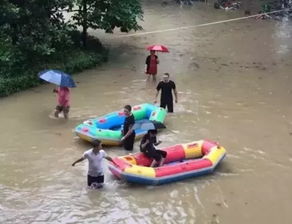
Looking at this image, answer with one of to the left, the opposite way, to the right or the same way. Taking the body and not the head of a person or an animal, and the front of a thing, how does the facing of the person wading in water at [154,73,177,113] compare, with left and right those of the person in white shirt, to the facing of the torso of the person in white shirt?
the same way

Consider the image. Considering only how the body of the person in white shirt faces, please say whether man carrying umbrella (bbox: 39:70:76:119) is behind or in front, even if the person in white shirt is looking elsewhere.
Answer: behind

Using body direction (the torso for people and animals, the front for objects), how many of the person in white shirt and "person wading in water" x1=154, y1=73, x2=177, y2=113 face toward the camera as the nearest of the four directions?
2

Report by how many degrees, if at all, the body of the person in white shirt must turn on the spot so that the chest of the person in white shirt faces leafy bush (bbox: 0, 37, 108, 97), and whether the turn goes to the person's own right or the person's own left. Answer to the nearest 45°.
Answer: approximately 180°

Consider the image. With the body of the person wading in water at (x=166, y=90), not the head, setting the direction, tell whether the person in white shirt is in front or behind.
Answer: in front

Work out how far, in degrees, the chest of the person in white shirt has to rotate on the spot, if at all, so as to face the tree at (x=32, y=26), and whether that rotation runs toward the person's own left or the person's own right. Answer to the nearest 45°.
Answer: approximately 180°

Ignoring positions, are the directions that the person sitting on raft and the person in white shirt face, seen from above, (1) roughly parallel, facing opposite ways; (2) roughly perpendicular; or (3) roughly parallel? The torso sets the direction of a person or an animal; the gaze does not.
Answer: roughly perpendicular

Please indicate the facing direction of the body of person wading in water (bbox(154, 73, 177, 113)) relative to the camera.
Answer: toward the camera

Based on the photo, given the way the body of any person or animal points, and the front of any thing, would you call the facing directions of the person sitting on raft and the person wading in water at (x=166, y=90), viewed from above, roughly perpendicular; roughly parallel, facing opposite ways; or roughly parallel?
roughly perpendicular
